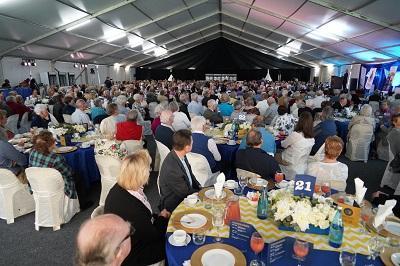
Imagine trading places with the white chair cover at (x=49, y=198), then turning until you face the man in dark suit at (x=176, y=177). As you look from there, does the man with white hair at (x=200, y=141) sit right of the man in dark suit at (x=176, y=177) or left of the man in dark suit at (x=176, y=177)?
left

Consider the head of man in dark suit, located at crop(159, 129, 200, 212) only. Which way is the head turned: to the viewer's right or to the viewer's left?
to the viewer's right

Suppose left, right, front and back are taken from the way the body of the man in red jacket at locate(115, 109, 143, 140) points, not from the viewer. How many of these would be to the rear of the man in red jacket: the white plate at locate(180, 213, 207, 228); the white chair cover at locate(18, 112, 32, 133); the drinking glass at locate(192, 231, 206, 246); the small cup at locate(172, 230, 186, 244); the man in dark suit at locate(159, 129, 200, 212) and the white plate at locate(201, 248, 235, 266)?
5

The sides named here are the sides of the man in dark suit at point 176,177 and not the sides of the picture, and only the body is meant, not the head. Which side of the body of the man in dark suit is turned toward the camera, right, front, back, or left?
right

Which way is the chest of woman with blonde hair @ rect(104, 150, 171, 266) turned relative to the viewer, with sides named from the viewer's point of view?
facing to the right of the viewer

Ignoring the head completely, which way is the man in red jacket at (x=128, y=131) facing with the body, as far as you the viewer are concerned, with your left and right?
facing away from the viewer

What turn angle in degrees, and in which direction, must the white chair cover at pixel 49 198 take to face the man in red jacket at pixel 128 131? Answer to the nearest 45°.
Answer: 0° — it already faces them

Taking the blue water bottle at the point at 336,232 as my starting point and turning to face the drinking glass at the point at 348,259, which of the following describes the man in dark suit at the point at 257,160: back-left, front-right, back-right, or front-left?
back-right

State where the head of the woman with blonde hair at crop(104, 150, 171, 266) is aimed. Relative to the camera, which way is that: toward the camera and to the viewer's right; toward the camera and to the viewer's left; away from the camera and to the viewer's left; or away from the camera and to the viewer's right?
away from the camera and to the viewer's right

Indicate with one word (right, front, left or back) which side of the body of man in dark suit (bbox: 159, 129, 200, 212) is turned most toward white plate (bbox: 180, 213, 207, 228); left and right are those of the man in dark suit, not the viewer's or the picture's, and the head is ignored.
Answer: right
